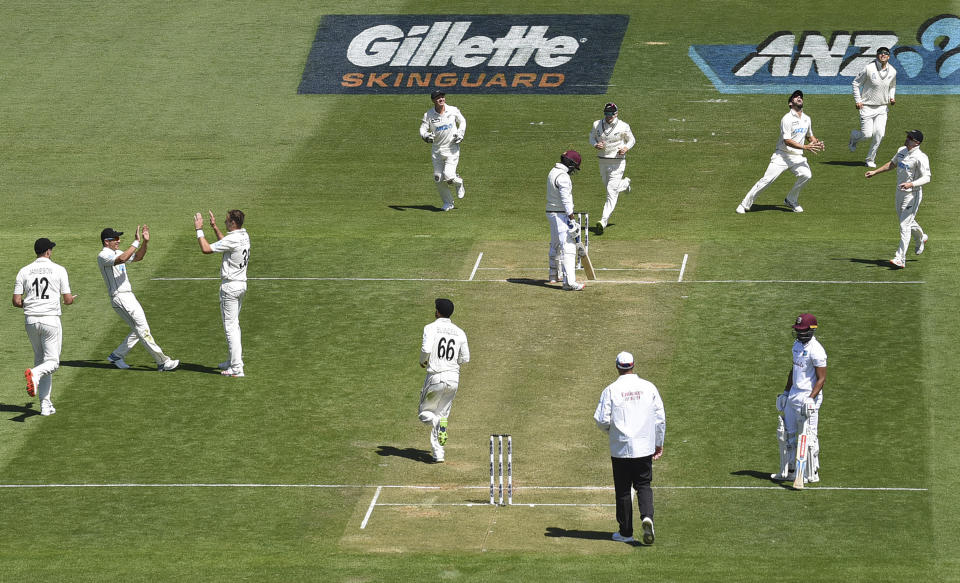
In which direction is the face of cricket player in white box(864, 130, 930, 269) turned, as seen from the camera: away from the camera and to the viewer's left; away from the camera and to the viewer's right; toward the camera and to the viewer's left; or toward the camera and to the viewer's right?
toward the camera and to the viewer's left

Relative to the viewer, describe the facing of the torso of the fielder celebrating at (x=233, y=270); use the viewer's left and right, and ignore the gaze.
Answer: facing away from the viewer and to the left of the viewer

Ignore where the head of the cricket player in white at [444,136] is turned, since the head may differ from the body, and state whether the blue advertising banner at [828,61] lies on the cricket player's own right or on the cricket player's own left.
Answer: on the cricket player's own left

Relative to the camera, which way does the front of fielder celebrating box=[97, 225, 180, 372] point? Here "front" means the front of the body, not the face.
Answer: to the viewer's right

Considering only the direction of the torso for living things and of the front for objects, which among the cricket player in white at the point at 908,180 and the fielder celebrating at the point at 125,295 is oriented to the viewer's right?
the fielder celebrating
